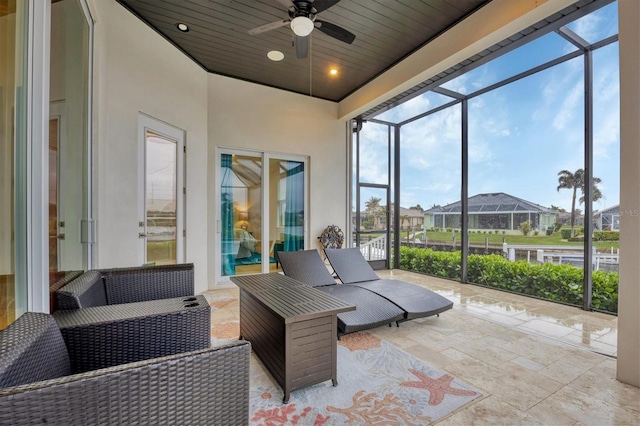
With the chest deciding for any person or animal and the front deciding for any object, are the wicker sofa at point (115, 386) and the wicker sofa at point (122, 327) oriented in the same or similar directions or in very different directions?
same or similar directions

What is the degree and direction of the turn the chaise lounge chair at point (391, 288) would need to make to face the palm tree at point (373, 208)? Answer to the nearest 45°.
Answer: approximately 135° to its left

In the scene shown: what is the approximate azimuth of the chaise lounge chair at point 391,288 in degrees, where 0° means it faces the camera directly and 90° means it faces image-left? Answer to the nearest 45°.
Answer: approximately 315°

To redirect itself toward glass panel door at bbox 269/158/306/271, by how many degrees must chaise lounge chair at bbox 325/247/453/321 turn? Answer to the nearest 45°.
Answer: approximately 180°

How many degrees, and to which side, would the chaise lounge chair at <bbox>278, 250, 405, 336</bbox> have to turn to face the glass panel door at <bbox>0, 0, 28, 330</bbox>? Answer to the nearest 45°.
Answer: approximately 90° to its right

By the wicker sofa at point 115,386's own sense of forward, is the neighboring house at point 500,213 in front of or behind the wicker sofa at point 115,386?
in front

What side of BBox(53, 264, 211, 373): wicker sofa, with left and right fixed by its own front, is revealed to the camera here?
right

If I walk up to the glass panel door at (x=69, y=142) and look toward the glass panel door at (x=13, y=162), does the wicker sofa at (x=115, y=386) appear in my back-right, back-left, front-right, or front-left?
front-left

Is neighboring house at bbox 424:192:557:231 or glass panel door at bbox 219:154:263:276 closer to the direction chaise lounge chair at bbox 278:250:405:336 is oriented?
the neighboring house

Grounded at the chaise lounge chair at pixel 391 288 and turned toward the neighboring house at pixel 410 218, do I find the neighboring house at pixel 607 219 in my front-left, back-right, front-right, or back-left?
front-right

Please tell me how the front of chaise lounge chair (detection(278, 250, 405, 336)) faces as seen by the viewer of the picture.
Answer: facing the viewer and to the right of the viewer

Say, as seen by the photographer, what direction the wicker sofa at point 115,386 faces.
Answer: facing to the right of the viewer
